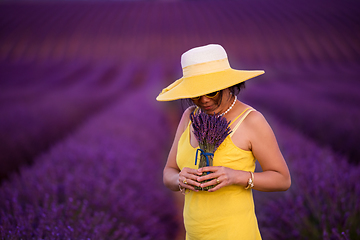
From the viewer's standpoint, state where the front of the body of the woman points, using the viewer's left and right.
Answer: facing the viewer and to the left of the viewer
